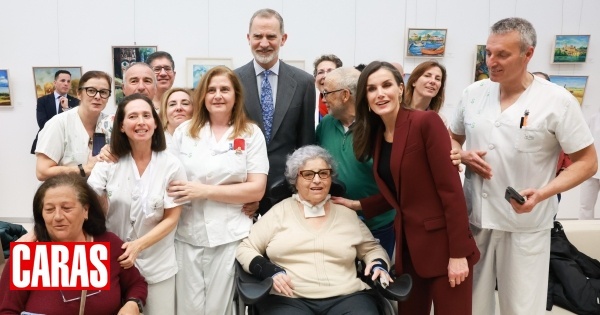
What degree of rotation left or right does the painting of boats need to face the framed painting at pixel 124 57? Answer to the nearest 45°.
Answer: approximately 90° to its right

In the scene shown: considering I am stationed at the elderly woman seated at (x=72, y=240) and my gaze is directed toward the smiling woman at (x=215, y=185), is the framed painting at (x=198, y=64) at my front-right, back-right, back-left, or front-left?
front-left

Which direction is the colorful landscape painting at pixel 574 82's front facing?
toward the camera

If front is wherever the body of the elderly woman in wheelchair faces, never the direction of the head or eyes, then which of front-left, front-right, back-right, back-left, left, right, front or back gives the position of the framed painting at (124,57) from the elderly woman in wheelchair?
back-right

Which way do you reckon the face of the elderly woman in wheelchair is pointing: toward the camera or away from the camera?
toward the camera

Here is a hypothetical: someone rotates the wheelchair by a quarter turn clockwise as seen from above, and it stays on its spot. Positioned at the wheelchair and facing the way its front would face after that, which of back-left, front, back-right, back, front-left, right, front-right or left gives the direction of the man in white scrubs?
back

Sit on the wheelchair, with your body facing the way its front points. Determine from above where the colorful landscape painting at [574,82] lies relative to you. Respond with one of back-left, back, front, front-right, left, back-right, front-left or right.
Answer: back-left

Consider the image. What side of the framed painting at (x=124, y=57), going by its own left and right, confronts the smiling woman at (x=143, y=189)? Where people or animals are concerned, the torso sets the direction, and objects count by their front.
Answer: front

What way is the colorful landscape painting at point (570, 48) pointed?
toward the camera

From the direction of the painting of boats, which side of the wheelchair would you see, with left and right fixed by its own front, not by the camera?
back

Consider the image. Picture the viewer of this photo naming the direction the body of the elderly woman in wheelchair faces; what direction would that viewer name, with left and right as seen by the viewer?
facing the viewer

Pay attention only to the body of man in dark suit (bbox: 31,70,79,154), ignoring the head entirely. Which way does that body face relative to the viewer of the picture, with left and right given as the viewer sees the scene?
facing the viewer and to the right of the viewer

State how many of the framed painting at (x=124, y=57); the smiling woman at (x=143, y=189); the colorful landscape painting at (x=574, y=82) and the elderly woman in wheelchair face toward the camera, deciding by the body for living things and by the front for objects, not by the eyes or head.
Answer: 4

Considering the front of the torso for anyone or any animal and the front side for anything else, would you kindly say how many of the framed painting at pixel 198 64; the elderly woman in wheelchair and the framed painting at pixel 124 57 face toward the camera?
3

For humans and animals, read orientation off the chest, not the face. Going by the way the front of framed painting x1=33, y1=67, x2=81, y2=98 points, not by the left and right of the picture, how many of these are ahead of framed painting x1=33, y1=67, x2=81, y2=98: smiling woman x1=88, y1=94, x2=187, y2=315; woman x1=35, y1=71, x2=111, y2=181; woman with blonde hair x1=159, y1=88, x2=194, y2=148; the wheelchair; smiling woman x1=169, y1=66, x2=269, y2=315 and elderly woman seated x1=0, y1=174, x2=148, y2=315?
6

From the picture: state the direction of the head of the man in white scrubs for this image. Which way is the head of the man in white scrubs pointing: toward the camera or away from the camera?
toward the camera

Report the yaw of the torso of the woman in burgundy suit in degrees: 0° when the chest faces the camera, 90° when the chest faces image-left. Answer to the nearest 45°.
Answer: approximately 45°

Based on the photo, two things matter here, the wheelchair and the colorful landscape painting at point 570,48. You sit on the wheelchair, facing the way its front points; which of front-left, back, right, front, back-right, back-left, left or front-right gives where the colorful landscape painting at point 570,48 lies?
back-left
